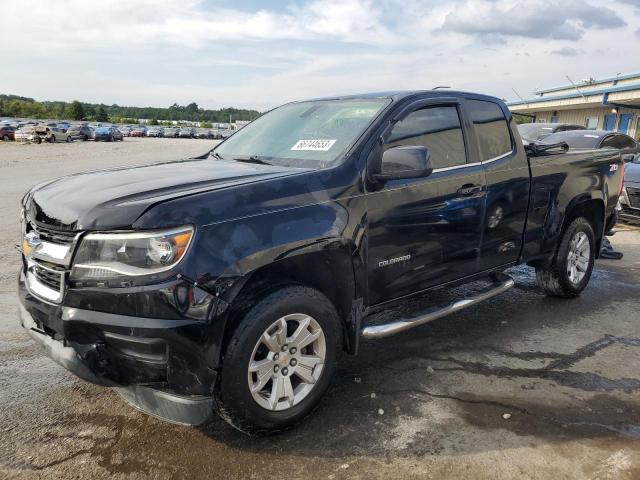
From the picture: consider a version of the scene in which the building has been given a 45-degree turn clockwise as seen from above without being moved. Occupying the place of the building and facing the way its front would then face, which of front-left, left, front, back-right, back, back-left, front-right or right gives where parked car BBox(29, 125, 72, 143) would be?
front

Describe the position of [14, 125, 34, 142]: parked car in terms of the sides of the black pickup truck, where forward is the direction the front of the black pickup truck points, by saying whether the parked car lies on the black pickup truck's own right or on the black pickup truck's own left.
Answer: on the black pickup truck's own right

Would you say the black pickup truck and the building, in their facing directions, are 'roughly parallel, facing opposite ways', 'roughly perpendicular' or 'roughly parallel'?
roughly parallel

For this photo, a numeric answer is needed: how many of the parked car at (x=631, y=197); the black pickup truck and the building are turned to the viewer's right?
0

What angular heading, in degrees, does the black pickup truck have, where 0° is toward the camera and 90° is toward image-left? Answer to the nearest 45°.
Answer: approximately 45°

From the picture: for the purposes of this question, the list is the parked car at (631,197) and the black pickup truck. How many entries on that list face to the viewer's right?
0

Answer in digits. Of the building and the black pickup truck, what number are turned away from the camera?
0

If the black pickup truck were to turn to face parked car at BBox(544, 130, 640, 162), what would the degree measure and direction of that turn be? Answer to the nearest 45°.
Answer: approximately 180°

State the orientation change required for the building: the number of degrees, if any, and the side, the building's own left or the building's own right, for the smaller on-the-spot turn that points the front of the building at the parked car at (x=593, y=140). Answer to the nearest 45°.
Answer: approximately 45° to the building's own left

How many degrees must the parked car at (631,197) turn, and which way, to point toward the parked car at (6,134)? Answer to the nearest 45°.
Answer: approximately 45° to its right

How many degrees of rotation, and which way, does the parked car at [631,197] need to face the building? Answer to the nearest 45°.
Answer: approximately 135° to its right

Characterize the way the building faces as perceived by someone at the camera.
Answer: facing the viewer and to the left of the viewer

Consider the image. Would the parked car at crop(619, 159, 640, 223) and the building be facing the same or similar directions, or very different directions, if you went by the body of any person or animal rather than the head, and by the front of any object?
same or similar directions

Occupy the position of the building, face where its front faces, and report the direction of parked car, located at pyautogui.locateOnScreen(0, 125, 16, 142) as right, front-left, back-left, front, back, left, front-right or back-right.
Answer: front-right

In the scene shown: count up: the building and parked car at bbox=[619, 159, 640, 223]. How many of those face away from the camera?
0
